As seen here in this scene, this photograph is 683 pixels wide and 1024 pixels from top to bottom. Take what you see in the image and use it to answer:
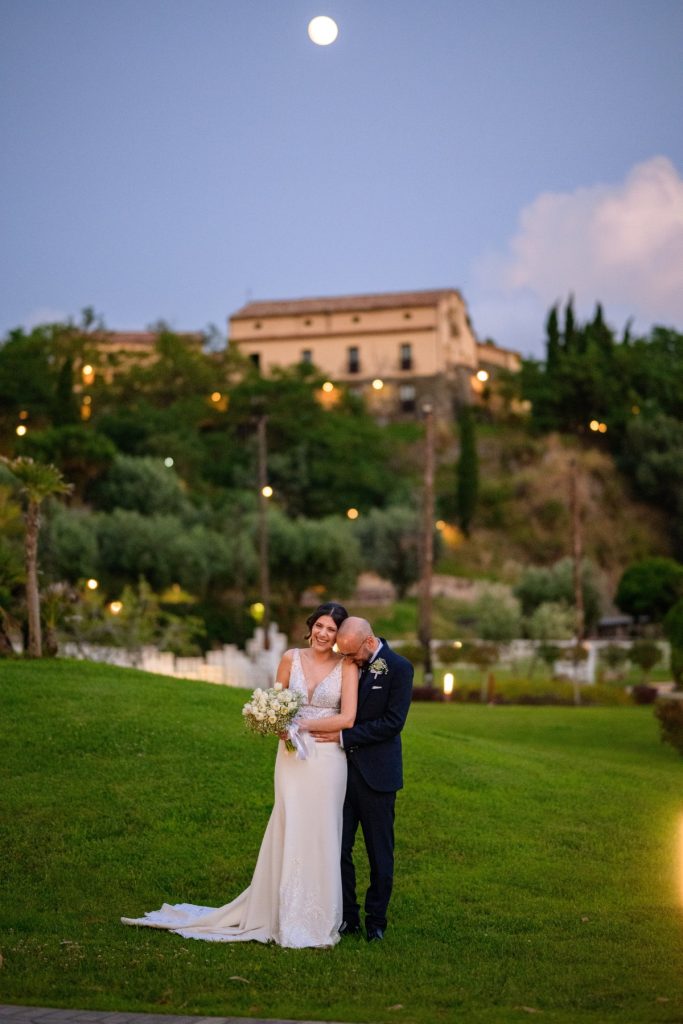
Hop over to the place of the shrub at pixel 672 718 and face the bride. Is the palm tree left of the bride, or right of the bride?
right

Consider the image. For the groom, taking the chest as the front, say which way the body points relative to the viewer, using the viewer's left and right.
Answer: facing the viewer and to the left of the viewer

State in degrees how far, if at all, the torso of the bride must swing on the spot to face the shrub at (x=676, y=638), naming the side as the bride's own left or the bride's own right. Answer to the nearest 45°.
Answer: approximately 135° to the bride's own left

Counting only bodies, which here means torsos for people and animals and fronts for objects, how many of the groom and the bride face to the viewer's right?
0

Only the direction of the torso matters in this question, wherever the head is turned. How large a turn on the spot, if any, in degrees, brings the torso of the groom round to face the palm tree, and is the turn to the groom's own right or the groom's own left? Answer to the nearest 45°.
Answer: approximately 90° to the groom's own right

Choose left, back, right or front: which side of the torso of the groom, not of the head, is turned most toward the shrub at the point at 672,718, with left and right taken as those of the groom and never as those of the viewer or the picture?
back

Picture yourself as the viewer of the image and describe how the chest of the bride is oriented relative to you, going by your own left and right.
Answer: facing the viewer

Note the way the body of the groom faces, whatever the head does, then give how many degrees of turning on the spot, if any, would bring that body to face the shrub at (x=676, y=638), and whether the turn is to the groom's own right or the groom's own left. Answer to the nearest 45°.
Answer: approximately 135° to the groom's own right
